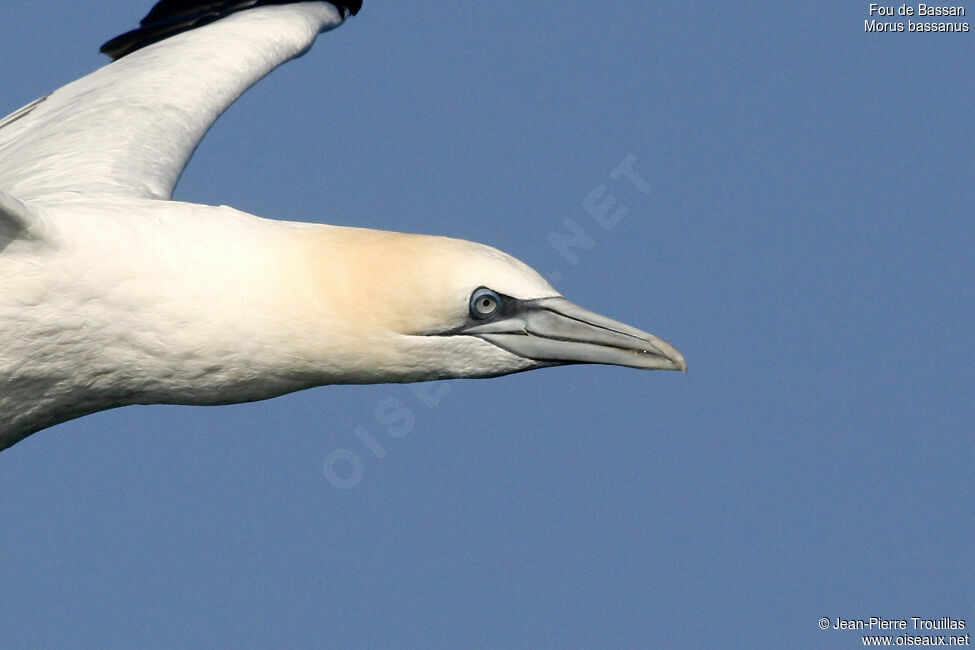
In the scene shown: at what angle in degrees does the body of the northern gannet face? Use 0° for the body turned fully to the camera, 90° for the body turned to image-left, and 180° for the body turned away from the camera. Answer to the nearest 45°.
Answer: approximately 270°
